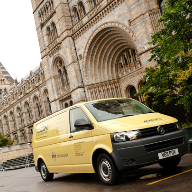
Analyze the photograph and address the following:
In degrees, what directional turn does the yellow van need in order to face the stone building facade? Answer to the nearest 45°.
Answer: approximately 135° to its left

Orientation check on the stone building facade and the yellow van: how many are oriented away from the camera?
0

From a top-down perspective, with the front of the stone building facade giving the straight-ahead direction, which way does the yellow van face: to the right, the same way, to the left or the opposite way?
to the left

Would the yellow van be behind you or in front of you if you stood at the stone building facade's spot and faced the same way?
in front

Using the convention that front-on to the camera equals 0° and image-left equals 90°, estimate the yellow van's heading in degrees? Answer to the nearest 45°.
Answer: approximately 315°
